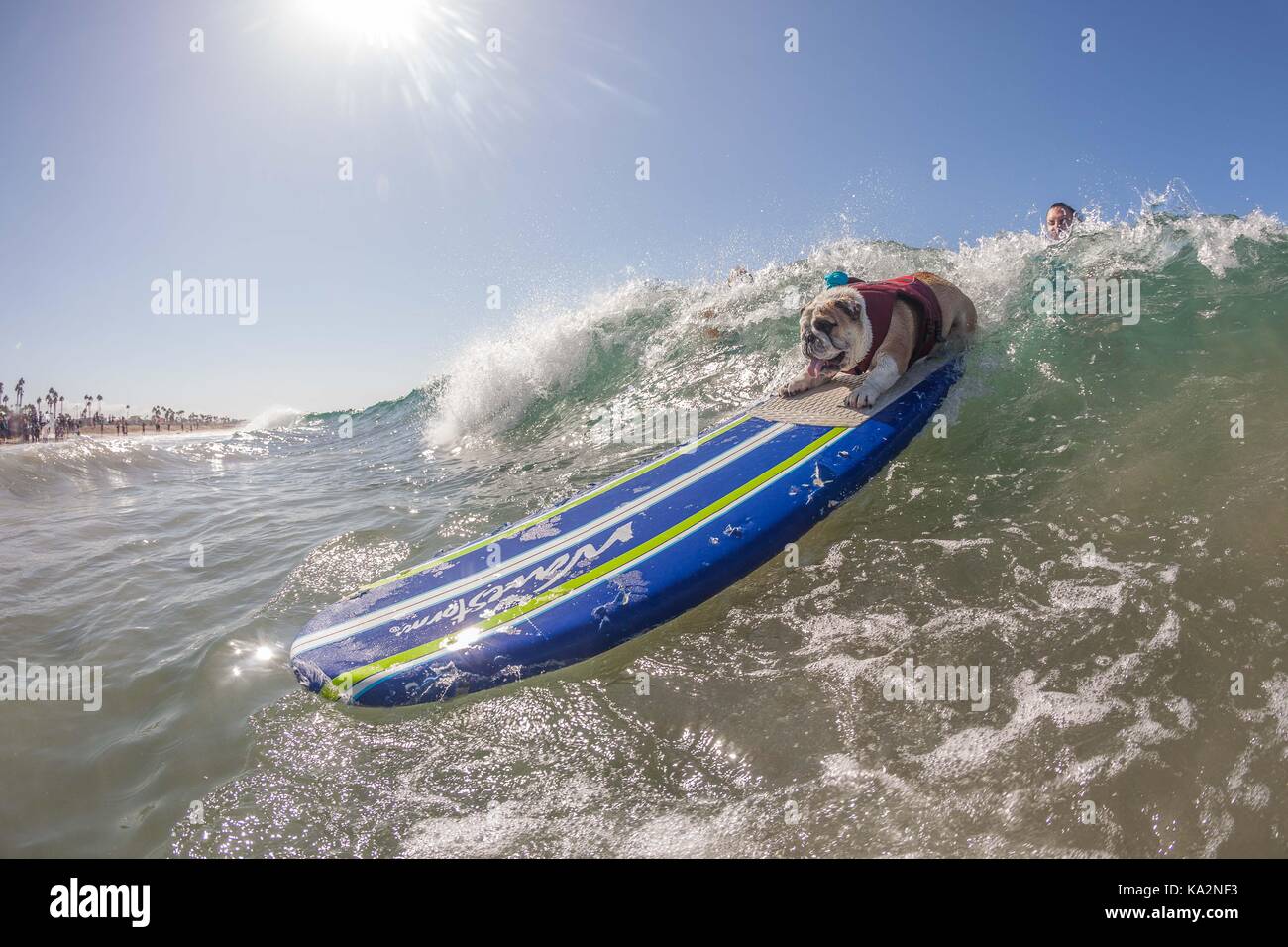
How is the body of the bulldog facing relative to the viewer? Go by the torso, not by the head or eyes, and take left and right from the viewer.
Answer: facing the viewer and to the left of the viewer
